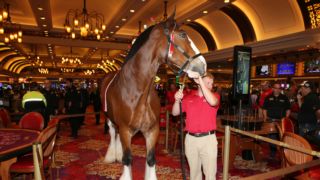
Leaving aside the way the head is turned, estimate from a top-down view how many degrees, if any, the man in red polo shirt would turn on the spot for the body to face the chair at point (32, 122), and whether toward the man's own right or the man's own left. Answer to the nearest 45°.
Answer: approximately 135° to the man's own right

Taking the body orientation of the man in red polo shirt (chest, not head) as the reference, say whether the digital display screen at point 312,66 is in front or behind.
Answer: behind

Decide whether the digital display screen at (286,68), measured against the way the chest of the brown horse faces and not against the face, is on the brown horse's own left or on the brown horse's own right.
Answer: on the brown horse's own left

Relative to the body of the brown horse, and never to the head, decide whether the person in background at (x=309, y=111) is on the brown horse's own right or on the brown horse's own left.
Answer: on the brown horse's own left

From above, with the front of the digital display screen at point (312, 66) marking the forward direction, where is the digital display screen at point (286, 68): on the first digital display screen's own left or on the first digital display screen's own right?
on the first digital display screen's own right

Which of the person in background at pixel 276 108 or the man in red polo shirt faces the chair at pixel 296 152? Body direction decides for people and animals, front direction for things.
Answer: the person in background

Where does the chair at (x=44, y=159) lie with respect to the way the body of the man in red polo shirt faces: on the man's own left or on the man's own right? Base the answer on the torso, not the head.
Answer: on the man's own right

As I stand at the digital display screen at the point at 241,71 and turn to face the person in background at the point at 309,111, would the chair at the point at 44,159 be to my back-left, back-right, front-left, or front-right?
back-right

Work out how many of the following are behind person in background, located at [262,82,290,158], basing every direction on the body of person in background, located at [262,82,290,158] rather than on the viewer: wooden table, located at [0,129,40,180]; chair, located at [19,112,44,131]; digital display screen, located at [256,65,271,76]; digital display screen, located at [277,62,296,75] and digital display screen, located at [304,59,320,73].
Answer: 3

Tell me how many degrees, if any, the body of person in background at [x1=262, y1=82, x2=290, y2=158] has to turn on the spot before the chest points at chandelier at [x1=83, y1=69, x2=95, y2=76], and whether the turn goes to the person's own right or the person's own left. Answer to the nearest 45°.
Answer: approximately 135° to the person's own right

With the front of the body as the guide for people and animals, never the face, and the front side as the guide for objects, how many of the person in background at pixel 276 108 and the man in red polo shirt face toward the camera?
2
